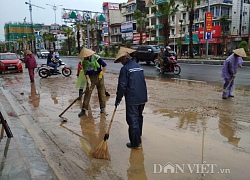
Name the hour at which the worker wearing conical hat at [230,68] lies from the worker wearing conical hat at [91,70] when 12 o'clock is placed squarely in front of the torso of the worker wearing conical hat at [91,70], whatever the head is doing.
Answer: the worker wearing conical hat at [230,68] is roughly at 7 o'clock from the worker wearing conical hat at [91,70].

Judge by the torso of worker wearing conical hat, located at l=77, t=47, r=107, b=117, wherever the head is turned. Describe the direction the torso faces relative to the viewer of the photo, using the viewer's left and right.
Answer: facing the viewer and to the left of the viewer

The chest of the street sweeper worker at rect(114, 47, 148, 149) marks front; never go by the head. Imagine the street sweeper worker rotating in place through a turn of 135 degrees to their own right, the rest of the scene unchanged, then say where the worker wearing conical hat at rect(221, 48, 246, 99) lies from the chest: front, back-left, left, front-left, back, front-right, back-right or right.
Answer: front-left

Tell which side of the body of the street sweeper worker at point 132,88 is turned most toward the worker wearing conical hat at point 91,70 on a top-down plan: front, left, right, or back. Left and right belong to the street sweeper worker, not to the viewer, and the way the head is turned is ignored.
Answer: front

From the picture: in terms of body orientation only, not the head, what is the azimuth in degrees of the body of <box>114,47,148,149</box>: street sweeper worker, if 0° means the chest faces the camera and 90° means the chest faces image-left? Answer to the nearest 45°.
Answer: approximately 135°
